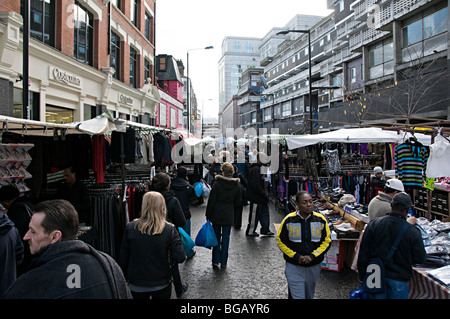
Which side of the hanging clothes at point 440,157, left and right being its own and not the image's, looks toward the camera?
front

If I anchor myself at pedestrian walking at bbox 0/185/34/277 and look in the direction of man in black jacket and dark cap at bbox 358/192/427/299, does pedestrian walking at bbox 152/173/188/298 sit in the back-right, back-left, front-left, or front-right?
front-left

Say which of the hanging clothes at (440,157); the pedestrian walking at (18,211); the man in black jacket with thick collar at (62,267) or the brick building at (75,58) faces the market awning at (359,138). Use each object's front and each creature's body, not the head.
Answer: the brick building

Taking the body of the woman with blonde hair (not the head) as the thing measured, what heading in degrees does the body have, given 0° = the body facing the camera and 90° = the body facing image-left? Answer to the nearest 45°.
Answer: approximately 180°

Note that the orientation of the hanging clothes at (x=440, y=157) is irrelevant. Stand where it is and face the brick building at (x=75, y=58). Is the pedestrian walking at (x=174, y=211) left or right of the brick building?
left

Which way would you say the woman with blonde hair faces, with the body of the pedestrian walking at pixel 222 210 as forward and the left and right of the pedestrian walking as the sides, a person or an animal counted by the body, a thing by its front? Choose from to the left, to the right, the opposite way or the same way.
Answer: the same way

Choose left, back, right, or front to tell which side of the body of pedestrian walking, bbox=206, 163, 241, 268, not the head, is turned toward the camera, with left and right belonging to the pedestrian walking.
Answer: back

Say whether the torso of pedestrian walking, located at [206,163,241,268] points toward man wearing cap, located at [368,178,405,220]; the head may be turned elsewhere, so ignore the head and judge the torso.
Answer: no

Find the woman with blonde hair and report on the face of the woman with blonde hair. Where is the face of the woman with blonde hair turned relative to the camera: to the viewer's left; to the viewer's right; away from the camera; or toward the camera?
away from the camera

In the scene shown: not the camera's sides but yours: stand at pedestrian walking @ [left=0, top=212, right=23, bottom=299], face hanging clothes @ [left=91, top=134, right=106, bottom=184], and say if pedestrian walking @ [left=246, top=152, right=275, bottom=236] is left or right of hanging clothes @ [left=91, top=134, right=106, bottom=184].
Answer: right
